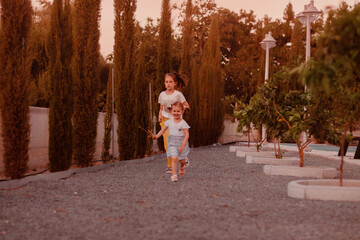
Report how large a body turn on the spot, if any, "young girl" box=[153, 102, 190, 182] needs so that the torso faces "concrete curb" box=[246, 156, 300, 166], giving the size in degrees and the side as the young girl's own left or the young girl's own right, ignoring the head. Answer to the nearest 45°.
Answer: approximately 135° to the young girl's own left

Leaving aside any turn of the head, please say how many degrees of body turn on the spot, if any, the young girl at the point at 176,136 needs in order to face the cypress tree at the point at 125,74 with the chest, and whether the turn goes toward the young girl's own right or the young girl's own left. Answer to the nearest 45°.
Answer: approximately 180°

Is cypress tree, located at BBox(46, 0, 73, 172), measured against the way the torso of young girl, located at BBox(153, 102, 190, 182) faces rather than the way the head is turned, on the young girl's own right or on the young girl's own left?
on the young girl's own right

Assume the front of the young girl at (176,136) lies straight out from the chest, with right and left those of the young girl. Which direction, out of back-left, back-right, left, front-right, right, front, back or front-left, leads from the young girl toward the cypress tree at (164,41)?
back

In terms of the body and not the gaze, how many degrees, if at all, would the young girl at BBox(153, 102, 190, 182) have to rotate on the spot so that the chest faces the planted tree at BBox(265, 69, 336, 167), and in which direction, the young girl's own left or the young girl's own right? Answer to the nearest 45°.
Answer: approximately 90° to the young girl's own left

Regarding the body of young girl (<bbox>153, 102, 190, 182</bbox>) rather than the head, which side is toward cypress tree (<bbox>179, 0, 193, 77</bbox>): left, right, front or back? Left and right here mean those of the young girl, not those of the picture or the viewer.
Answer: back

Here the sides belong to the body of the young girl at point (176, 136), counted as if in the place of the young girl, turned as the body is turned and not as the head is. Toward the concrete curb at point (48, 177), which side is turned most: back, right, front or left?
right

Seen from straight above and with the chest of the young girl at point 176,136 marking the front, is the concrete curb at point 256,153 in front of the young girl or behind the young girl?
behind

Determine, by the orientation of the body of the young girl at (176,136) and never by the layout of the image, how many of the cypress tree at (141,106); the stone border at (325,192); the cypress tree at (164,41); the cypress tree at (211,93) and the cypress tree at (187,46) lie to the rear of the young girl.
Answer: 4

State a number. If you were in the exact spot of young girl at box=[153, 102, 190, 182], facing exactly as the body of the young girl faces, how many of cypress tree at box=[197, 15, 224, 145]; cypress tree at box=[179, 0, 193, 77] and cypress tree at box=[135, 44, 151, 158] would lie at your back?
3

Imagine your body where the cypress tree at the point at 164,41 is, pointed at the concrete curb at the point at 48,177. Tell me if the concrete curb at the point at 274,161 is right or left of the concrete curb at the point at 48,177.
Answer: left

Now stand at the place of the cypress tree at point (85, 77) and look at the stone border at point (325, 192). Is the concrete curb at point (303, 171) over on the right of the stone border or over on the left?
left

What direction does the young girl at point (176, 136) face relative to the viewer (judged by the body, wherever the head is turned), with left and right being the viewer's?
facing the viewer

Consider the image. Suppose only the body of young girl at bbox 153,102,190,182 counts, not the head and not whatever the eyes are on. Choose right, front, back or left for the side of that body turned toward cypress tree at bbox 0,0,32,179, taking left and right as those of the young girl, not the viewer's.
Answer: right

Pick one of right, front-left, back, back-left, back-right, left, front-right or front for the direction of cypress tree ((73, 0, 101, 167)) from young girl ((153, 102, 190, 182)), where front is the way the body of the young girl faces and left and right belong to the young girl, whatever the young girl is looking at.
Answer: back-right
